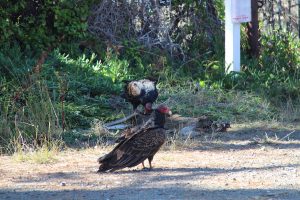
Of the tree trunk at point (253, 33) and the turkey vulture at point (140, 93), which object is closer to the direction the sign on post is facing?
the turkey vulture

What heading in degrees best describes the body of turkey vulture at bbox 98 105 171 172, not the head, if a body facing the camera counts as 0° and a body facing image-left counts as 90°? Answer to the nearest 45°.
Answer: approximately 270°

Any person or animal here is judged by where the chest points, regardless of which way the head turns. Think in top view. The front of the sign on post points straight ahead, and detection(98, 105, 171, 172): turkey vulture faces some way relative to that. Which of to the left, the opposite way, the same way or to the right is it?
to the left

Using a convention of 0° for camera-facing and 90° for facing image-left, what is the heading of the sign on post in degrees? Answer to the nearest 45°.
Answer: approximately 0°

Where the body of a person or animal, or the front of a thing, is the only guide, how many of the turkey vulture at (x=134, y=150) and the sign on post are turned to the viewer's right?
1

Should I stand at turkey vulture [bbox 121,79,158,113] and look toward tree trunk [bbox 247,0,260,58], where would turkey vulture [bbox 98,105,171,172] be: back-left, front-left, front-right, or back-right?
back-right
